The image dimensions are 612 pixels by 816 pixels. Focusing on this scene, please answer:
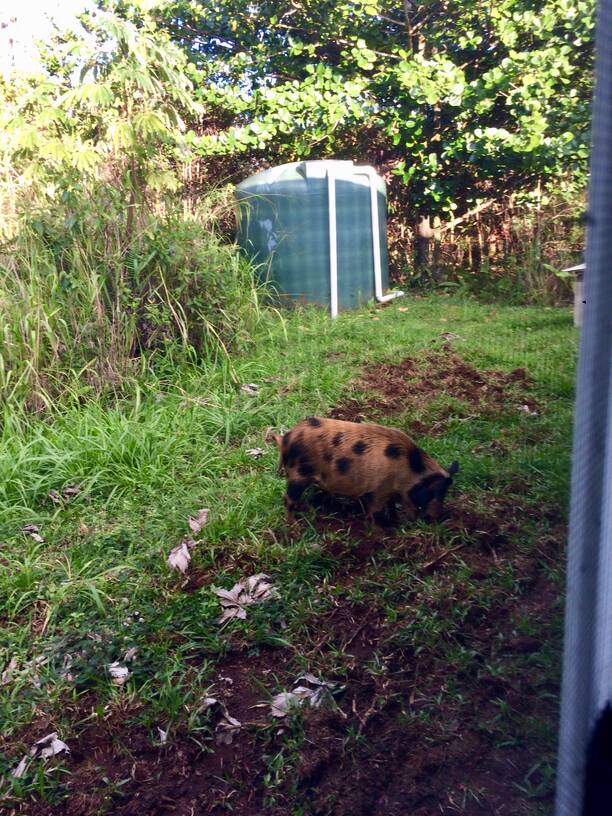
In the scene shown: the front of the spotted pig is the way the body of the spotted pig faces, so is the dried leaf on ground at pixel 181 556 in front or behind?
behind

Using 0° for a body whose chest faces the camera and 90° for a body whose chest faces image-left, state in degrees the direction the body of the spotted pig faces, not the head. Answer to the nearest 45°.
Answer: approximately 270°

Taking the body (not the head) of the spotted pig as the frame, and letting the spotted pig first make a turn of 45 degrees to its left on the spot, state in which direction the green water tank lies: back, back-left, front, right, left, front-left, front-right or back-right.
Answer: front-left

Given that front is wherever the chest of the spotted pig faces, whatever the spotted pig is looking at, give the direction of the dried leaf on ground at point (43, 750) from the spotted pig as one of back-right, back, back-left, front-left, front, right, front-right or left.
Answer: back-right

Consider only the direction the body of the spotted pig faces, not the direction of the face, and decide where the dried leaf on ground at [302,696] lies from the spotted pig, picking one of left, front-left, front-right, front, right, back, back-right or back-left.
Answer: right

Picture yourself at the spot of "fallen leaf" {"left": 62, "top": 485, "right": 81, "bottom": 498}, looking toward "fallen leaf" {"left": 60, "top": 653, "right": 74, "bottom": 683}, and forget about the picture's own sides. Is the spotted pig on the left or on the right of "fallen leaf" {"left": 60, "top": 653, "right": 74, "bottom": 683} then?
left

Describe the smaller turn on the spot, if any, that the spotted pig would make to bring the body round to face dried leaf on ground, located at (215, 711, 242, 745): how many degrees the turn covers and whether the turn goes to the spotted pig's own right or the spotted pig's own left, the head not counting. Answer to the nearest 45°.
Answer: approximately 90° to the spotted pig's own right

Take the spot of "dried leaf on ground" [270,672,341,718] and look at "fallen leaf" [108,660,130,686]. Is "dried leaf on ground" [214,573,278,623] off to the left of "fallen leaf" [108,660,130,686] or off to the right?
right

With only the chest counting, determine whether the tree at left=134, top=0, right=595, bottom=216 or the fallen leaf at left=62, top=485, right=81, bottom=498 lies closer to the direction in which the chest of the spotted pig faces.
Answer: the tree

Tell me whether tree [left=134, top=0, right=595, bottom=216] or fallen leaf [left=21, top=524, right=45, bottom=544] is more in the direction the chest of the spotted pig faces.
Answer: the tree

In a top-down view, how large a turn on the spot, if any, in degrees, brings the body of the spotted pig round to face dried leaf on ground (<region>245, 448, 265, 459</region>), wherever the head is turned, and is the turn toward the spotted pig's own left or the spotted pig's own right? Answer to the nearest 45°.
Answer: approximately 135° to the spotted pig's own left

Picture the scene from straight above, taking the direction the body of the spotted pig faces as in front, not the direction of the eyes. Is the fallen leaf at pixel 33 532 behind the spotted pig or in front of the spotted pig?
behind

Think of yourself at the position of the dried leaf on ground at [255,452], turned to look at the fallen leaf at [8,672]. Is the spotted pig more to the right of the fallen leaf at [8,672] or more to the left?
left

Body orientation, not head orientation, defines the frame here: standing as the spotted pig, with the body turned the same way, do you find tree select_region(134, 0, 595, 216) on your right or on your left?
on your left
